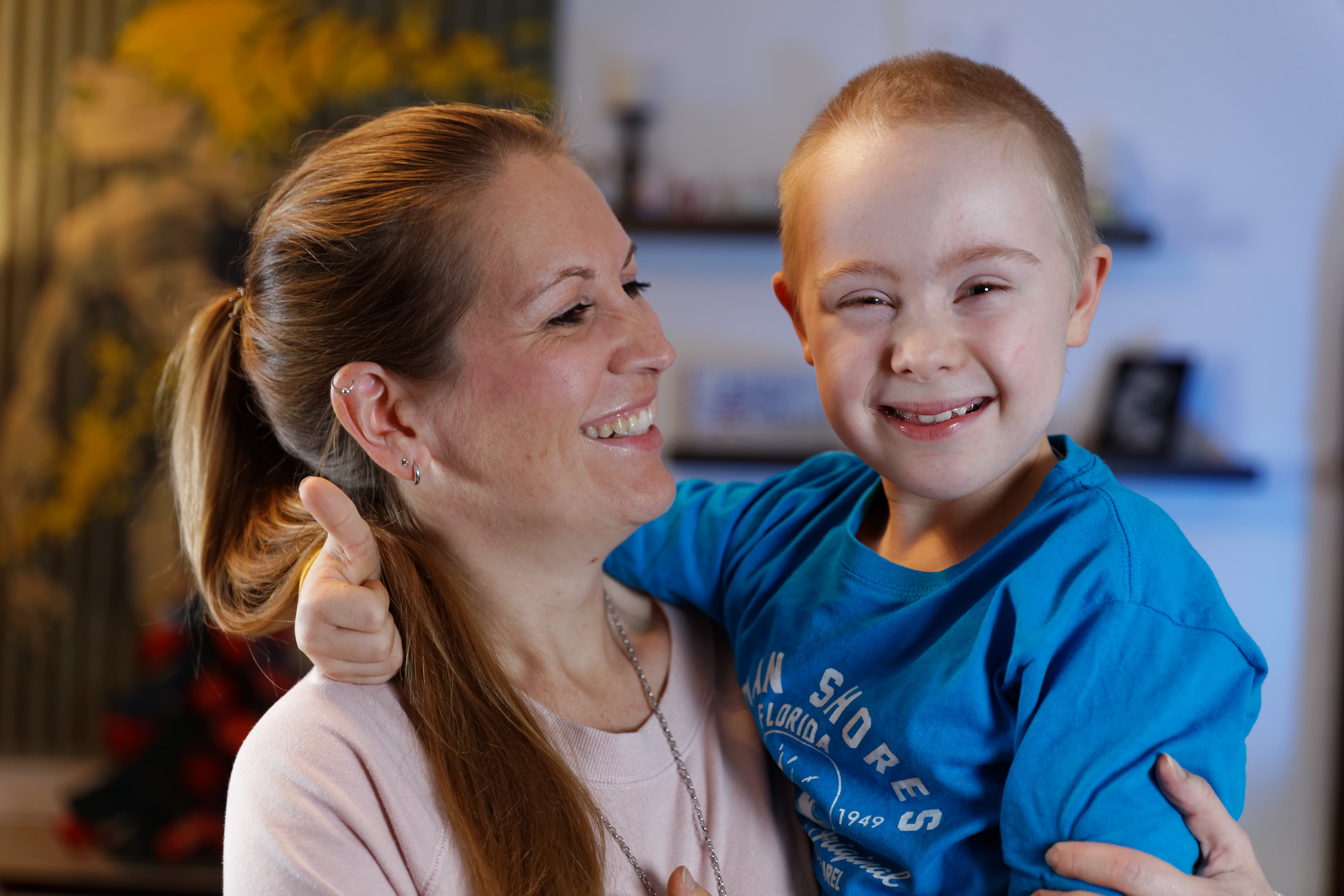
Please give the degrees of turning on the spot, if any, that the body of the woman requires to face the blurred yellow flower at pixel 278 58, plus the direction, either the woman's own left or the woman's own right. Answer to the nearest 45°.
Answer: approximately 135° to the woman's own left

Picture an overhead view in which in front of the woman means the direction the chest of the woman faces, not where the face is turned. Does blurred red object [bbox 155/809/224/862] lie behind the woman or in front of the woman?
behind

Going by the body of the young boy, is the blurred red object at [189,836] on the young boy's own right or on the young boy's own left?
on the young boy's own right

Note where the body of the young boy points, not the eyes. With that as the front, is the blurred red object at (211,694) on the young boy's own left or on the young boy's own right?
on the young boy's own right

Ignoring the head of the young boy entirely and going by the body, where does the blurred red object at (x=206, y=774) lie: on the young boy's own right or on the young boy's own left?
on the young boy's own right

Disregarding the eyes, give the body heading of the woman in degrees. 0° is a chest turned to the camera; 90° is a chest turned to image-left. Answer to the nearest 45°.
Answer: approximately 315°
